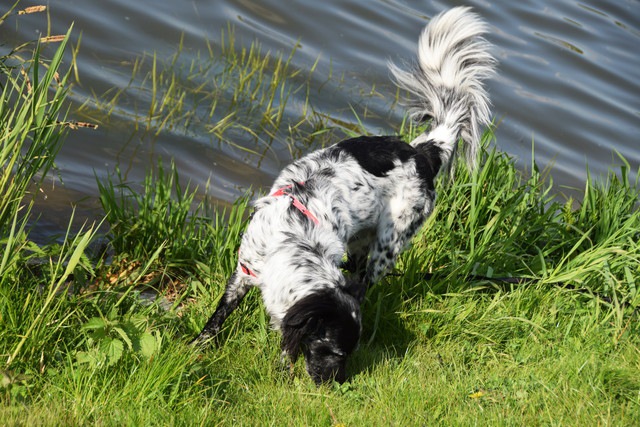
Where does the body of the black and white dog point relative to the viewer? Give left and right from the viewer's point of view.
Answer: facing the viewer and to the left of the viewer
